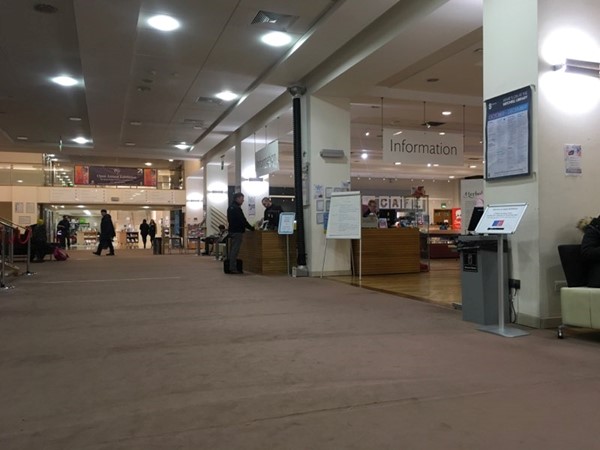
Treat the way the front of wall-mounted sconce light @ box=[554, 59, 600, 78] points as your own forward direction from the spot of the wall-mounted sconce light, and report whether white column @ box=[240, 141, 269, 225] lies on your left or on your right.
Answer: on your right

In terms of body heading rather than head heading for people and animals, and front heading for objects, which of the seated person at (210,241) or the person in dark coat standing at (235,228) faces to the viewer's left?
the seated person

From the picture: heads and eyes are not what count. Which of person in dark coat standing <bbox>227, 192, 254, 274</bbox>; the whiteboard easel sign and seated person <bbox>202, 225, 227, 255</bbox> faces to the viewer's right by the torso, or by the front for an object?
the person in dark coat standing

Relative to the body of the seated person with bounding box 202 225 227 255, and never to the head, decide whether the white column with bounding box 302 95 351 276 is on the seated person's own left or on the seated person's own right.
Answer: on the seated person's own left

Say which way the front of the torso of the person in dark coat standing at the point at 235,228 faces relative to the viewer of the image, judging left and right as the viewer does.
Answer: facing to the right of the viewer

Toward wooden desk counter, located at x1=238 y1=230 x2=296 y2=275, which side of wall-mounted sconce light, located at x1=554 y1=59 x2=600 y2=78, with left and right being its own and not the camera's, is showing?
right

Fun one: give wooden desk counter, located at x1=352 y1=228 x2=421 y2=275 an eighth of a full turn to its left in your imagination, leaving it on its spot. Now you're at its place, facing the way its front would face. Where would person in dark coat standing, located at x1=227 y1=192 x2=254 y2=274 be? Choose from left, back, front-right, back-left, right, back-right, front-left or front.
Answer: back-right

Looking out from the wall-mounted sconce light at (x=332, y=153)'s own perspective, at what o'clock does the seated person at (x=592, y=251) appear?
The seated person is roughly at 11 o'clock from the wall-mounted sconce light.

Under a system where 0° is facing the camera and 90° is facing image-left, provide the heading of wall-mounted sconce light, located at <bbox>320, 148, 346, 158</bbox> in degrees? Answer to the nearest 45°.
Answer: approximately 0°

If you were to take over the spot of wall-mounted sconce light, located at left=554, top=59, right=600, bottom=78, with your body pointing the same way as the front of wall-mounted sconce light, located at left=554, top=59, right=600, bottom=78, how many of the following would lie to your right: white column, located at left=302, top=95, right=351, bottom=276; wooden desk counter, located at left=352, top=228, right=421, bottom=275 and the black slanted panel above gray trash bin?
3

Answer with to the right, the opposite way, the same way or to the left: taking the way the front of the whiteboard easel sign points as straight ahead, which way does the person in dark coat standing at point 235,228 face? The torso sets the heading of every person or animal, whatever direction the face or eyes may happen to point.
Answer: to the left
